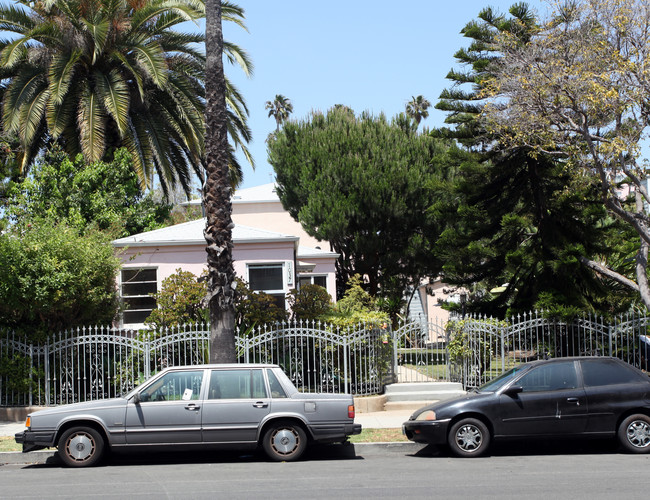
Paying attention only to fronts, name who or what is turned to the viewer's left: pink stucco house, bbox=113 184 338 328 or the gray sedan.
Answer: the gray sedan

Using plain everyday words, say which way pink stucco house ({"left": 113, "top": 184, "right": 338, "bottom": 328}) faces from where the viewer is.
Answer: facing the viewer

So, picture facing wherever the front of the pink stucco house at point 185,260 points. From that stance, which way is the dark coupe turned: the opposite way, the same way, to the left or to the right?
to the right

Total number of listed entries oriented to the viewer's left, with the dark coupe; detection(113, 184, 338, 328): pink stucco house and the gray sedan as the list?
2

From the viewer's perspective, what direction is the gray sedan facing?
to the viewer's left

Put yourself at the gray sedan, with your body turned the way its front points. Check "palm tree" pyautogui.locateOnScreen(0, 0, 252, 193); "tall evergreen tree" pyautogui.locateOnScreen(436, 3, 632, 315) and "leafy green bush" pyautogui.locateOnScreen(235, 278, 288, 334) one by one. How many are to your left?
0

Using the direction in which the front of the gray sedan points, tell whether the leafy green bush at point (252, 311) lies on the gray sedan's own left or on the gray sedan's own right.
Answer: on the gray sedan's own right

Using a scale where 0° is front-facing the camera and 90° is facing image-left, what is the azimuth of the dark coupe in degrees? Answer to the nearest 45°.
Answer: approximately 90°

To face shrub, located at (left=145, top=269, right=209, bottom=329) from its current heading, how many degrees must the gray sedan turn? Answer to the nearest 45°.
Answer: approximately 90° to its right

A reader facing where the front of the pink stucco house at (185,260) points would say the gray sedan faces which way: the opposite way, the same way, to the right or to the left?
to the right

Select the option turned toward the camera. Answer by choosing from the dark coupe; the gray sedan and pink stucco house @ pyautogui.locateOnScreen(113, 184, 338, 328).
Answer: the pink stucco house

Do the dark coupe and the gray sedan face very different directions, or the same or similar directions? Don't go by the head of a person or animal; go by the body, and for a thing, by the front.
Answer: same or similar directions

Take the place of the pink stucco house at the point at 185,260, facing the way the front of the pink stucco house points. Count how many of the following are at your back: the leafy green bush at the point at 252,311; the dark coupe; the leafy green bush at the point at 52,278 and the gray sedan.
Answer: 0

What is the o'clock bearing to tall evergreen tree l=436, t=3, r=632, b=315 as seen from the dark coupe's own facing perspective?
The tall evergreen tree is roughly at 3 o'clock from the dark coupe.

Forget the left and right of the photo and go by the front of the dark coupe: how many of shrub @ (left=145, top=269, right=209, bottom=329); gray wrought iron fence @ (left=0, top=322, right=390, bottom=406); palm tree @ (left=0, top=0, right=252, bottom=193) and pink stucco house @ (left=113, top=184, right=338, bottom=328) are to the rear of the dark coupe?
0

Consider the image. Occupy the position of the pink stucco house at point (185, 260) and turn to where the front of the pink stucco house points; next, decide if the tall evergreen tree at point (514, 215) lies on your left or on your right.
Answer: on your left
